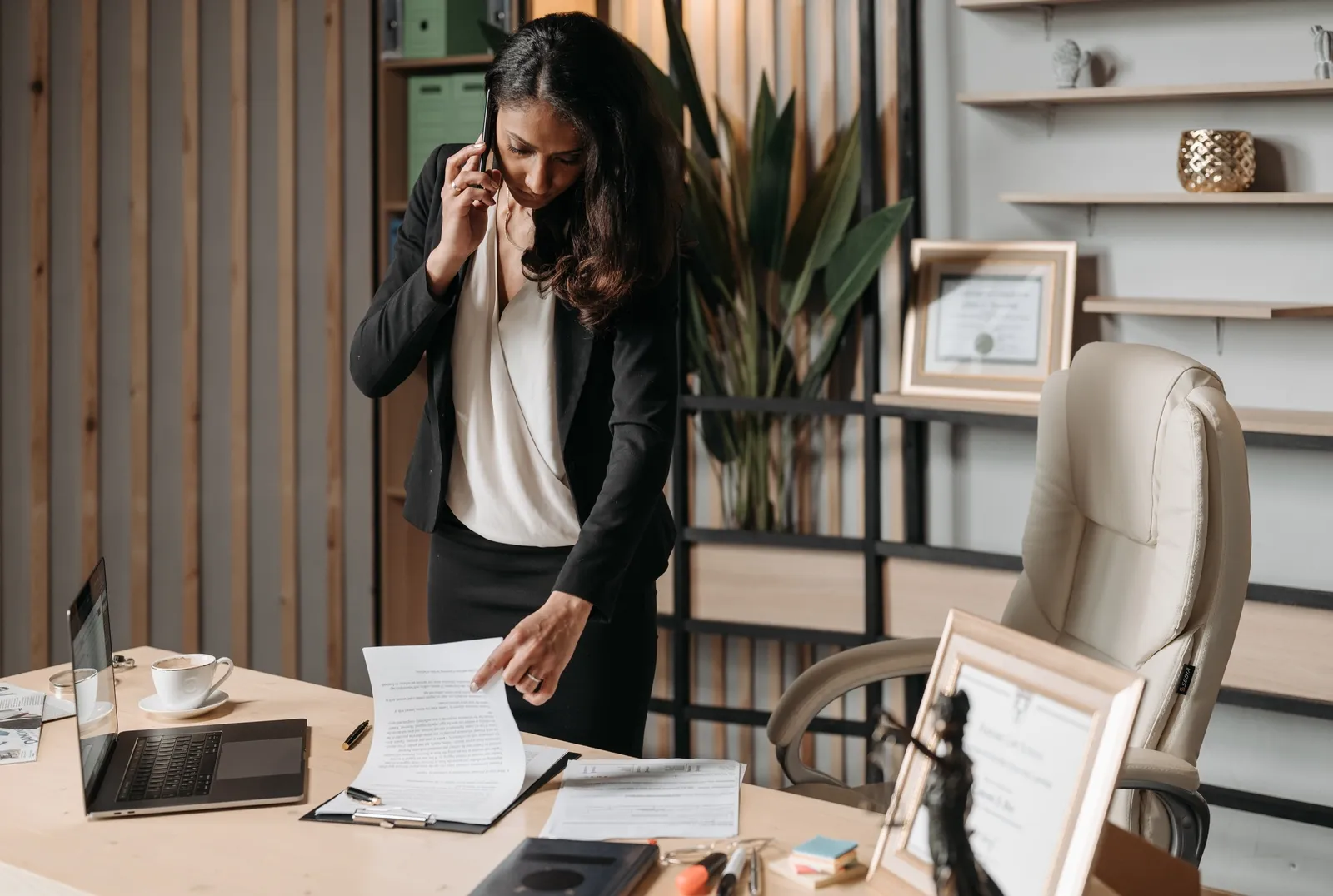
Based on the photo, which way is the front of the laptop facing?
to the viewer's right

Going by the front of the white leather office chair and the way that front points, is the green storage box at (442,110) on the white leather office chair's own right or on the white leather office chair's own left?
on the white leather office chair's own right

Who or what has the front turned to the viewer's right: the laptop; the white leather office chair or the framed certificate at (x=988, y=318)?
the laptop

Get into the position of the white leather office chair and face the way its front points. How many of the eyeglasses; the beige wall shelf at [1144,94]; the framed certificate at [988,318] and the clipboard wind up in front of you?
2

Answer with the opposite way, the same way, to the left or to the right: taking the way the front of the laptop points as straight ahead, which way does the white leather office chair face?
the opposite way

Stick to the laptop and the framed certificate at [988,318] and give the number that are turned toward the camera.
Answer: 1

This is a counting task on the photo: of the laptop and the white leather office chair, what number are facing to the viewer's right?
1

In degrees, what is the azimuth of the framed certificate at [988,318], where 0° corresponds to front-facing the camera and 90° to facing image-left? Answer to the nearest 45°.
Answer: approximately 0°

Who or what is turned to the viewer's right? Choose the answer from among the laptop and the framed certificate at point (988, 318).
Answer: the laptop

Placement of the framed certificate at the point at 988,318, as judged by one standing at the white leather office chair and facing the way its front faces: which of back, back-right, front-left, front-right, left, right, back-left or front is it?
back-right
